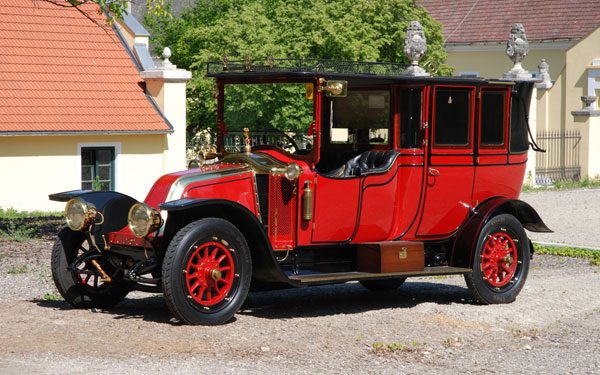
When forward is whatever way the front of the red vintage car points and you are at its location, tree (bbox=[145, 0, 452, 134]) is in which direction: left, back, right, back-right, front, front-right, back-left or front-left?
back-right

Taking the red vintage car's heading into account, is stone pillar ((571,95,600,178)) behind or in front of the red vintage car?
behind

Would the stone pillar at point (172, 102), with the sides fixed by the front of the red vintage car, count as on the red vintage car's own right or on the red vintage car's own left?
on the red vintage car's own right

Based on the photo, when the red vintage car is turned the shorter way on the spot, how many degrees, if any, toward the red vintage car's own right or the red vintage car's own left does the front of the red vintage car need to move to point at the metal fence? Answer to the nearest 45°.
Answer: approximately 135° to the red vintage car's own right

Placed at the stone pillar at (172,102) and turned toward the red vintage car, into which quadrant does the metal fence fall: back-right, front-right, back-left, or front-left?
back-left

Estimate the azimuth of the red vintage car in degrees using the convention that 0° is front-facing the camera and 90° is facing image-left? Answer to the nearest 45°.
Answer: approximately 45°
